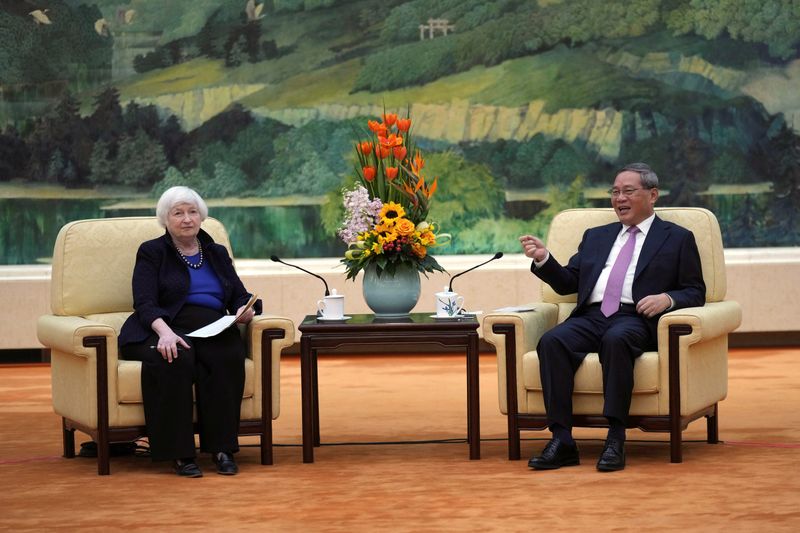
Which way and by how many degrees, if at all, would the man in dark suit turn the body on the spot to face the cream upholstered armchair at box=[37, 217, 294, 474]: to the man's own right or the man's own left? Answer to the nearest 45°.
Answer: approximately 45° to the man's own right

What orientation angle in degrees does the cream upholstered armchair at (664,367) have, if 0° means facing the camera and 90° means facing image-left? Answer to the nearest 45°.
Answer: approximately 45°

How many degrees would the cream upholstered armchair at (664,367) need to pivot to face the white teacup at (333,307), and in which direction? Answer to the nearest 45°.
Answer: approximately 45° to its right

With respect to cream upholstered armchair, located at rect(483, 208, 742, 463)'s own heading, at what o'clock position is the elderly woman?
The elderly woman is roughly at 1 o'clock from the cream upholstered armchair.

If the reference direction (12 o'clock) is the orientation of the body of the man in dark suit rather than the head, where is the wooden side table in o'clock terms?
The wooden side table is roughly at 1 o'clock from the man in dark suit.

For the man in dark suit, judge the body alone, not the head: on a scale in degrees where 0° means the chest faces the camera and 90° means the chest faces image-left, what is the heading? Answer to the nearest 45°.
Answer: approximately 45°
